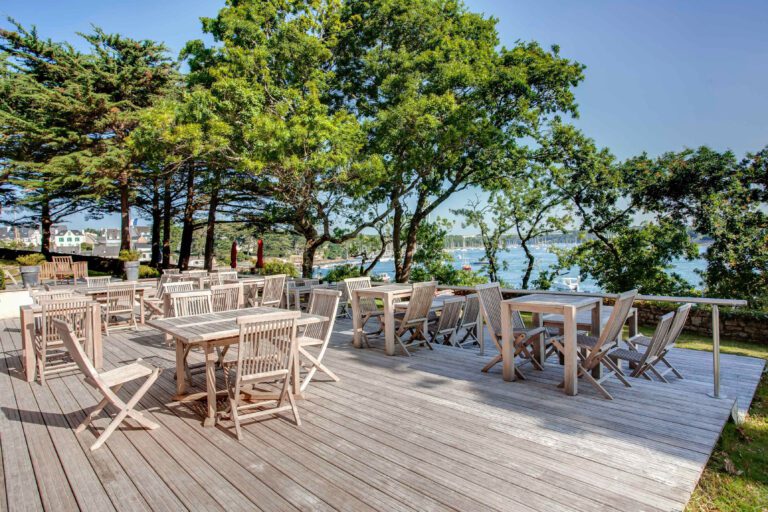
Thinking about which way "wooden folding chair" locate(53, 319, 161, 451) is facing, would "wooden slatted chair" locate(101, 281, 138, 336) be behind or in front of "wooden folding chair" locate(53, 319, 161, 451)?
in front

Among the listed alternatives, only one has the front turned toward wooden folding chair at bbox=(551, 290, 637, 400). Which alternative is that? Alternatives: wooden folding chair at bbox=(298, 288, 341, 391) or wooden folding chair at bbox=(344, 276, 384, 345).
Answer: wooden folding chair at bbox=(344, 276, 384, 345)

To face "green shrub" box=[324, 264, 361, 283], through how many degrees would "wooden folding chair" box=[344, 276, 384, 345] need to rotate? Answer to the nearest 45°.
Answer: approximately 135° to its left

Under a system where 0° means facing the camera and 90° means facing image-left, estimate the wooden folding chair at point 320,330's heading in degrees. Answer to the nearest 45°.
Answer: approximately 45°

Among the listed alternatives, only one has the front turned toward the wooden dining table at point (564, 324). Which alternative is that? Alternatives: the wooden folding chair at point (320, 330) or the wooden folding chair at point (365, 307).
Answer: the wooden folding chair at point (365, 307)

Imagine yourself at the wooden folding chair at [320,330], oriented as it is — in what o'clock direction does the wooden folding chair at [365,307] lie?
the wooden folding chair at [365,307] is roughly at 5 o'clock from the wooden folding chair at [320,330].

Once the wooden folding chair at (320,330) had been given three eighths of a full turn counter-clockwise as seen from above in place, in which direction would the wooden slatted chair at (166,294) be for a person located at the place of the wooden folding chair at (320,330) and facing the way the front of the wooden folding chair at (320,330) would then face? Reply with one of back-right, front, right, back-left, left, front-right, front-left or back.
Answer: back-left

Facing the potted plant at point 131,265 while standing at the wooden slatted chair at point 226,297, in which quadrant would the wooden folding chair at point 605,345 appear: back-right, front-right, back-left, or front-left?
back-right

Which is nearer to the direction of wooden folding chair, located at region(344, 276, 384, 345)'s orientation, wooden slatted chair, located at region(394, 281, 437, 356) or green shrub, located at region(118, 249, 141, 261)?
the wooden slatted chair

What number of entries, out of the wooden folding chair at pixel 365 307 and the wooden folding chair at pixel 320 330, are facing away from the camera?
0

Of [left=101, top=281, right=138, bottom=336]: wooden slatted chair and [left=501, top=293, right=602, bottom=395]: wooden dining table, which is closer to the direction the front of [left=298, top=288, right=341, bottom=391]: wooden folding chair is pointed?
the wooden slatted chair

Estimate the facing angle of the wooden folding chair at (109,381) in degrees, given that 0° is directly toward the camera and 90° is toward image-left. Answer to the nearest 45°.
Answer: approximately 225°

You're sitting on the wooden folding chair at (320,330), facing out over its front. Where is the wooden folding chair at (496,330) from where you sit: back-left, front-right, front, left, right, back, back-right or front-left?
back-left

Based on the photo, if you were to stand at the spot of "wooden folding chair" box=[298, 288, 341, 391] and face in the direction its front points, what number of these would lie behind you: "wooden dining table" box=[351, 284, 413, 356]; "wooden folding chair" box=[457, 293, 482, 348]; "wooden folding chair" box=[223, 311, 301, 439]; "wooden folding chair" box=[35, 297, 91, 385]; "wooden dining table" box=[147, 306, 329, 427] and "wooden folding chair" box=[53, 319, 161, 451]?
2

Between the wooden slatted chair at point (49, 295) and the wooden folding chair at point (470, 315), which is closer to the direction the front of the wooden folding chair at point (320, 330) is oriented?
the wooden slatted chair

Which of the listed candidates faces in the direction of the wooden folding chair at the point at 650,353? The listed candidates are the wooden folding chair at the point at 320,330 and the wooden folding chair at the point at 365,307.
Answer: the wooden folding chair at the point at 365,307

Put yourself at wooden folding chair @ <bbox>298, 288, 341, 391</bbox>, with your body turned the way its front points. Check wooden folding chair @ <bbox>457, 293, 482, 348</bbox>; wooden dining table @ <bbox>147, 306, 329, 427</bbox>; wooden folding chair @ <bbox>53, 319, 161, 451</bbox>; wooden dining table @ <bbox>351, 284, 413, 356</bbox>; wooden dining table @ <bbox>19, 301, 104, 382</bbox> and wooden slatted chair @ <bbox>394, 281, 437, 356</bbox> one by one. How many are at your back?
3

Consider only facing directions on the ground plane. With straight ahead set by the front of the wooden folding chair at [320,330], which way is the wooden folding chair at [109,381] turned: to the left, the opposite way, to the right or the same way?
the opposite way

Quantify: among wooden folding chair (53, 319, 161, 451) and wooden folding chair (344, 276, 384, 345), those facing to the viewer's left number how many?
0
